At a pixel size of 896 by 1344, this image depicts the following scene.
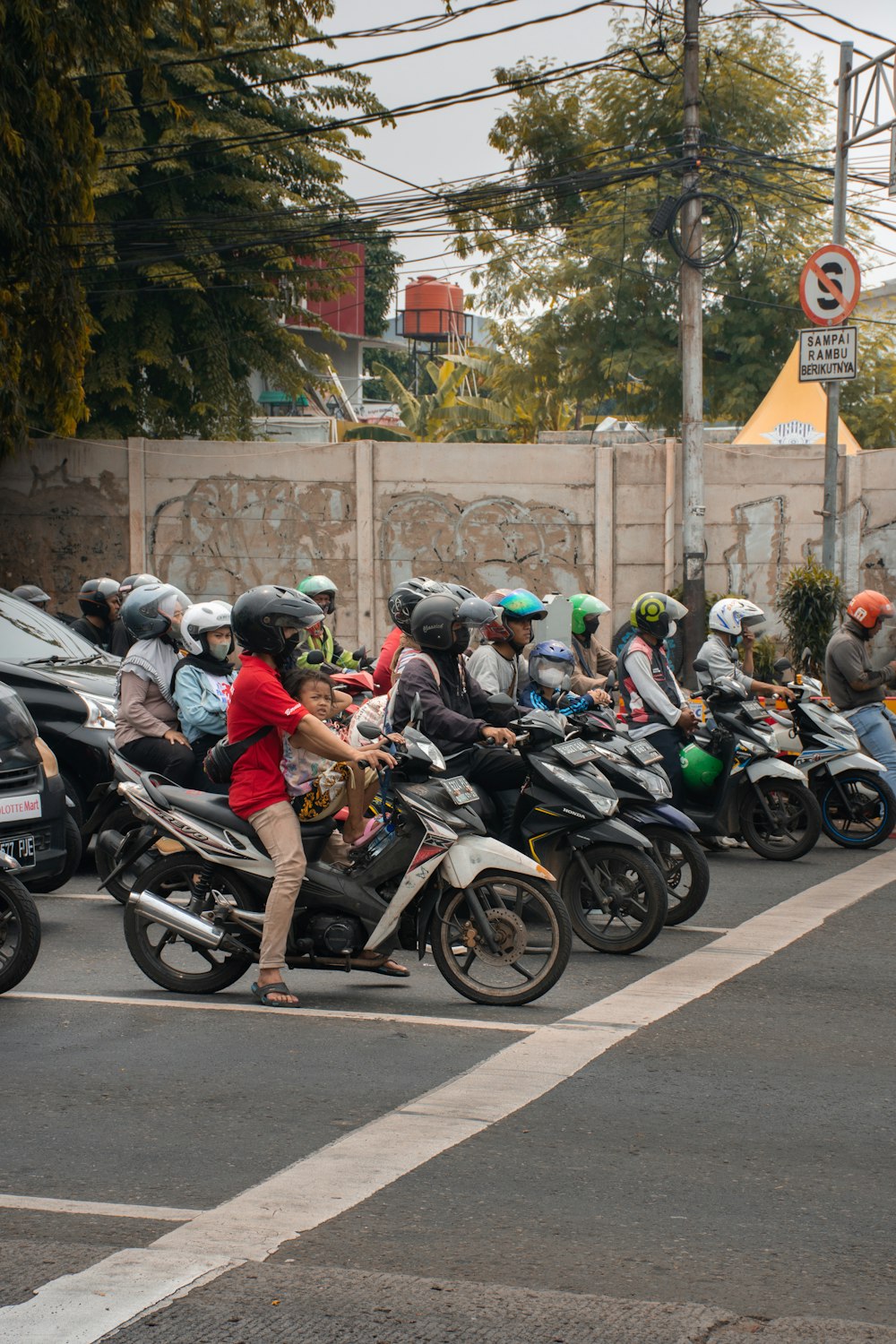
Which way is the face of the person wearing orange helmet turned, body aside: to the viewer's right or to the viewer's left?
to the viewer's right

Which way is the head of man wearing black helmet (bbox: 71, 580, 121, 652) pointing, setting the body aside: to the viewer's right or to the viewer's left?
to the viewer's right

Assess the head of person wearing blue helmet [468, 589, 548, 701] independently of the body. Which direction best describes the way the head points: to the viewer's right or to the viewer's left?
to the viewer's right

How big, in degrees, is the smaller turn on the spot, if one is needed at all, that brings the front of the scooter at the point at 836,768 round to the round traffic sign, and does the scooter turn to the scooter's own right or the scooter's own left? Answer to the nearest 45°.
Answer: approximately 135° to the scooter's own left

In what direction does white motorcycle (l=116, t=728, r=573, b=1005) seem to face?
to the viewer's right

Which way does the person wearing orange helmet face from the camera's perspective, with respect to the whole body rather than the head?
to the viewer's right

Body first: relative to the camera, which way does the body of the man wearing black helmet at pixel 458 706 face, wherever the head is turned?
to the viewer's right

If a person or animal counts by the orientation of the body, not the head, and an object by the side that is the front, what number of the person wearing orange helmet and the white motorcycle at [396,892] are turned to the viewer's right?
2

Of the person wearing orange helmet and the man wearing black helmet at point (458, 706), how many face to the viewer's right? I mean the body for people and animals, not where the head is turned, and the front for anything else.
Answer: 2

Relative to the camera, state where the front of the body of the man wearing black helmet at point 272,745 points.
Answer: to the viewer's right

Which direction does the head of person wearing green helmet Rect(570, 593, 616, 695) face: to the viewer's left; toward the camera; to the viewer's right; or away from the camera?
to the viewer's right

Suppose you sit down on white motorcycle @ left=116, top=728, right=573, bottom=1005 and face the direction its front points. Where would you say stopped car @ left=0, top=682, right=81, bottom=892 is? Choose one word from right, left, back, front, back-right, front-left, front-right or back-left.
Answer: back-left
